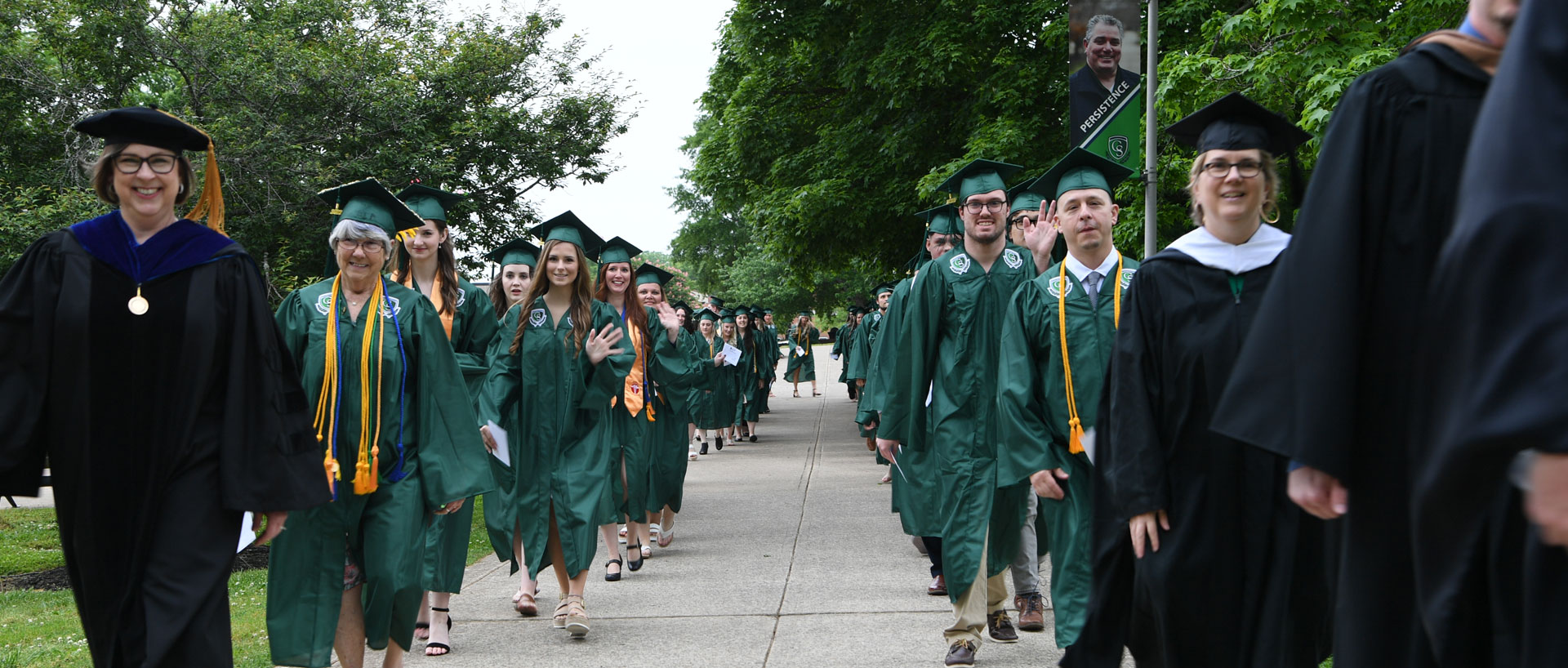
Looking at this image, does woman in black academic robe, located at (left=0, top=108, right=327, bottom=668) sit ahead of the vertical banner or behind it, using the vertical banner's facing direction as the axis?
ahead

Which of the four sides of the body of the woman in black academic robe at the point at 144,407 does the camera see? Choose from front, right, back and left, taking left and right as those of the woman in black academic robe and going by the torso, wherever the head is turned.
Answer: front

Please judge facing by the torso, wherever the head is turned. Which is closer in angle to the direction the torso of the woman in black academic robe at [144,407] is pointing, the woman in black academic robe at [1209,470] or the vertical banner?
the woman in black academic robe

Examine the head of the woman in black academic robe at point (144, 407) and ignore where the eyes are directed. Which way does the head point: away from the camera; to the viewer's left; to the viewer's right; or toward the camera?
toward the camera

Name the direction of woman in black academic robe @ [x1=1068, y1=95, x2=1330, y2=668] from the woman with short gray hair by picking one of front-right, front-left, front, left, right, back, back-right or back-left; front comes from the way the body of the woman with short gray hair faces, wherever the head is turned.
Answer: front-left

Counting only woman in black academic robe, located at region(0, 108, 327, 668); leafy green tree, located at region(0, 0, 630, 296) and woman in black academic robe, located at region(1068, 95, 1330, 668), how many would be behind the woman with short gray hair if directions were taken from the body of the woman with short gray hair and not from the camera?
1

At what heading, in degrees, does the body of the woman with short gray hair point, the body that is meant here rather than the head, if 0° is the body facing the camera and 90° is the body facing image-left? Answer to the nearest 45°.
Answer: approximately 0°

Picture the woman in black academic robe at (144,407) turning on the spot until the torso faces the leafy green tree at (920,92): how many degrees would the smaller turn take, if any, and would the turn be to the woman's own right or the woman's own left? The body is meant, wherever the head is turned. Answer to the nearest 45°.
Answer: approximately 135° to the woman's own left

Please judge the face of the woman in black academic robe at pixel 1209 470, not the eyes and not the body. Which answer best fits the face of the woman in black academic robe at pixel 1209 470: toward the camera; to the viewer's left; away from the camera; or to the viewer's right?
toward the camera

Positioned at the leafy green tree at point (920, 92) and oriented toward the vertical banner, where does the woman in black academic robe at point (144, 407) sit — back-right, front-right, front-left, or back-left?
front-right

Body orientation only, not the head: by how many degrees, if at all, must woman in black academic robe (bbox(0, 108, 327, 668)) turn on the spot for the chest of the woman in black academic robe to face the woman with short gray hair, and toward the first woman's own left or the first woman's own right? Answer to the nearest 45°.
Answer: approximately 135° to the first woman's own left

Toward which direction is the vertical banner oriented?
toward the camera

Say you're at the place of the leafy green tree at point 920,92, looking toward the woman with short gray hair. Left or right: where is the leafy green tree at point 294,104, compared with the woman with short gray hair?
right

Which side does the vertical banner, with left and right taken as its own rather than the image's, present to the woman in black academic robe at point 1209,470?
front

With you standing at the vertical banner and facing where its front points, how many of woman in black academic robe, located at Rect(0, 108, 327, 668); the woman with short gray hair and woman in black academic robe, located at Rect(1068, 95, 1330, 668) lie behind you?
0
